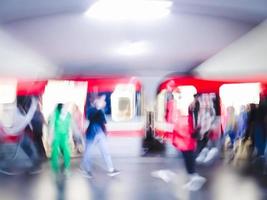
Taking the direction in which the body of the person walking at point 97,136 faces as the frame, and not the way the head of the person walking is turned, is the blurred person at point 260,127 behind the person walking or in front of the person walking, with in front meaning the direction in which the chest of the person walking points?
in front
